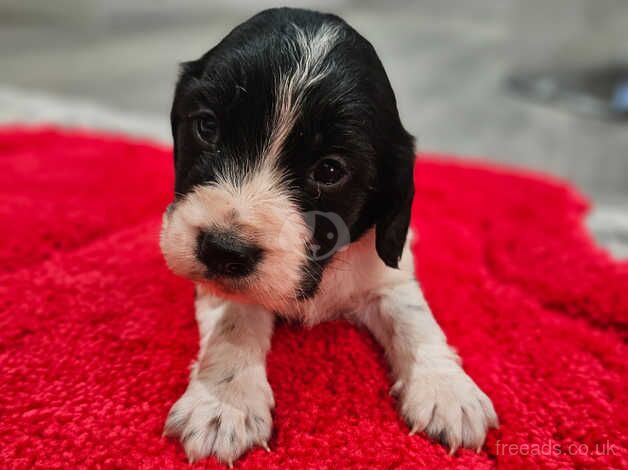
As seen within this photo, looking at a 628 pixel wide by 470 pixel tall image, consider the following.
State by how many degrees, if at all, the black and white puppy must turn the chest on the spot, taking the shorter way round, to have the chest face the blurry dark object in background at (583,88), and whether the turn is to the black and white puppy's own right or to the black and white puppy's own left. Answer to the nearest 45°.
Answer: approximately 135° to the black and white puppy's own left

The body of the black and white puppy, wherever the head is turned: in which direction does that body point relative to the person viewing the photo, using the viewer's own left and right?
facing the viewer
